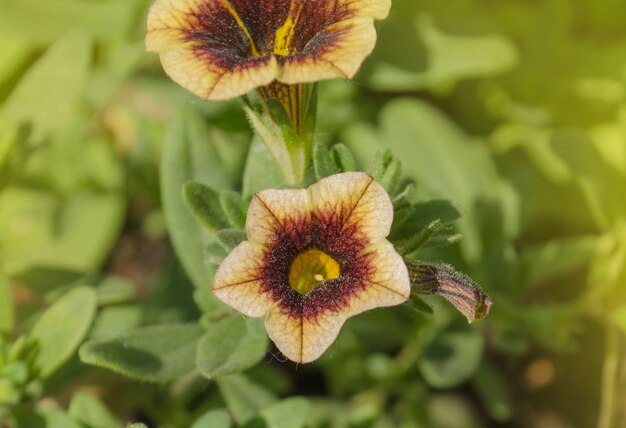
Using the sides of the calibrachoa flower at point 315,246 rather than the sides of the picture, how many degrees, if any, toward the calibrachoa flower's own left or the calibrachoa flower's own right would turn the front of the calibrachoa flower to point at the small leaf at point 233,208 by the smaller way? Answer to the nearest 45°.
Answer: approximately 135° to the calibrachoa flower's own right

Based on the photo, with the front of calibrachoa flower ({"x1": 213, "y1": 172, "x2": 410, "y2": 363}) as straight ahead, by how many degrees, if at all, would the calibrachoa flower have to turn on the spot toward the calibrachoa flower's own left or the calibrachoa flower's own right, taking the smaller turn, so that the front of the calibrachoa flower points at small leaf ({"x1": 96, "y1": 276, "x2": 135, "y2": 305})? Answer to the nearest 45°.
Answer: approximately 135° to the calibrachoa flower's own right

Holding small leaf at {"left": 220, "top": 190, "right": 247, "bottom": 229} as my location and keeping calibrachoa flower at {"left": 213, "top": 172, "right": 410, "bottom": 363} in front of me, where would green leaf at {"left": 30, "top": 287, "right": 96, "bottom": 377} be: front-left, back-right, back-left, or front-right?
back-right

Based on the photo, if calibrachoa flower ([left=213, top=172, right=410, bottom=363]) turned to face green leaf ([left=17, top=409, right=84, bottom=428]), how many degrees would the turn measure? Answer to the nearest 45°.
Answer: approximately 90° to its right

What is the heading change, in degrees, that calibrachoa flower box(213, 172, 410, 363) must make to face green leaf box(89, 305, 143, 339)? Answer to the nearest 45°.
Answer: approximately 135° to its right

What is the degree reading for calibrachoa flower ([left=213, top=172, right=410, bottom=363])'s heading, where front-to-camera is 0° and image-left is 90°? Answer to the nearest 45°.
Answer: approximately 0°

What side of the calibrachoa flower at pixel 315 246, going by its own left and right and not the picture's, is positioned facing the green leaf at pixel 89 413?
right
